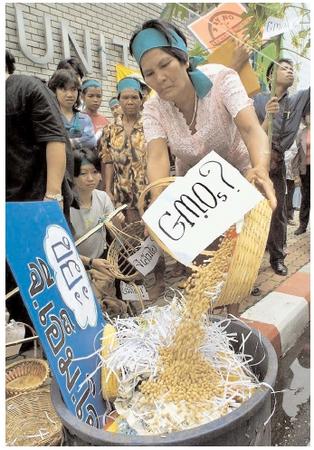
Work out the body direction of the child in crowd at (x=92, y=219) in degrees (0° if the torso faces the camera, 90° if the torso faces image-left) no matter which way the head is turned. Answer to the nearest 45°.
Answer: approximately 315°

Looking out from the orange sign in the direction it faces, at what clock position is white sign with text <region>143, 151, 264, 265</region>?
The white sign with text is roughly at 12 o'clock from the orange sign.

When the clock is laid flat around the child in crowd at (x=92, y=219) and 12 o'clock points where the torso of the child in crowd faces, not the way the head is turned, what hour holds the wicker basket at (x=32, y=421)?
The wicker basket is roughly at 2 o'clock from the child in crowd.

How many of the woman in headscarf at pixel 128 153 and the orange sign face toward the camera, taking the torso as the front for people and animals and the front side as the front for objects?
2

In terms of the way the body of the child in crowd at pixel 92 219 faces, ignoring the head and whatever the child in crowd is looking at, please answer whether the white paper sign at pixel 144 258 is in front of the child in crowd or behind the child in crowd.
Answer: in front

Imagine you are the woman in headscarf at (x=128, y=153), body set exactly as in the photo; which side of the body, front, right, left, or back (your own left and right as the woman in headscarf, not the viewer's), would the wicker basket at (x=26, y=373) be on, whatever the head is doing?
front

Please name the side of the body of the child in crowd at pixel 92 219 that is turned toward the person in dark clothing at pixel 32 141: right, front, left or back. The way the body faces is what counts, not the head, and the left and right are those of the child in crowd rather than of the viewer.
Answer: right

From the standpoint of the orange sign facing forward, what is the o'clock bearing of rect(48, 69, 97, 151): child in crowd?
The child in crowd is roughly at 4 o'clock from the orange sign.

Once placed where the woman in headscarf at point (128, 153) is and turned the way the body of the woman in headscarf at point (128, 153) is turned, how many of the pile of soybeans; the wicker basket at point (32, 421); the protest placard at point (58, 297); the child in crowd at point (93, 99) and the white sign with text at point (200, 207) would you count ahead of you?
4

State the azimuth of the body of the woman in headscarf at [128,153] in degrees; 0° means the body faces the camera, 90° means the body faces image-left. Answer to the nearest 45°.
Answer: approximately 0°

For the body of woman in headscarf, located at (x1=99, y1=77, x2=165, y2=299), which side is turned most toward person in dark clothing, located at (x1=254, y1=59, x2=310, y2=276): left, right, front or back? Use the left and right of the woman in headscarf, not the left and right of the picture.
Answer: left

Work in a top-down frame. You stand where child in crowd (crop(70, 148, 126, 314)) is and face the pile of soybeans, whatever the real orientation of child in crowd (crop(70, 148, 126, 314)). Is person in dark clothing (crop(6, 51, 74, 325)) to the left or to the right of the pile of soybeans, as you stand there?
right
